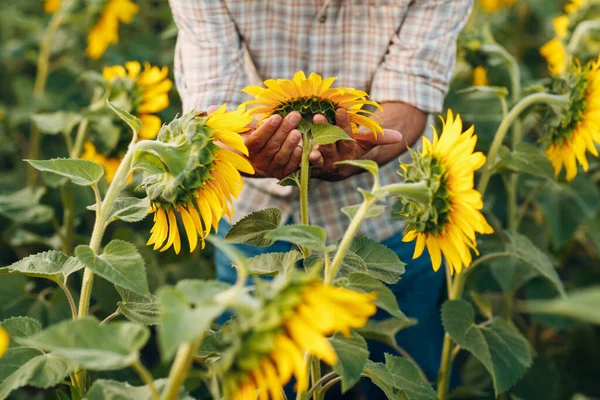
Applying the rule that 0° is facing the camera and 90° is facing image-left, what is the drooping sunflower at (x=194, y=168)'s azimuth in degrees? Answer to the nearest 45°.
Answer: approximately 225°

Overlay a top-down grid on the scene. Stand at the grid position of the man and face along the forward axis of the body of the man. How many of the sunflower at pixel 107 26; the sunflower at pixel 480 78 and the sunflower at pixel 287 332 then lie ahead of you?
1

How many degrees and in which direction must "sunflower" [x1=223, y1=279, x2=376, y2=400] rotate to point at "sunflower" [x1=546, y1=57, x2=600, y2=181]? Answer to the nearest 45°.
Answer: approximately 45° to its left

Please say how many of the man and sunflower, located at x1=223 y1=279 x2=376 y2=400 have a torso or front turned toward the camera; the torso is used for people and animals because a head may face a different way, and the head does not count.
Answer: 1

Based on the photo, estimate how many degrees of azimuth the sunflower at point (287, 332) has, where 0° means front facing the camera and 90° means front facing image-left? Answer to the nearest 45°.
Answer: approximately 270°
